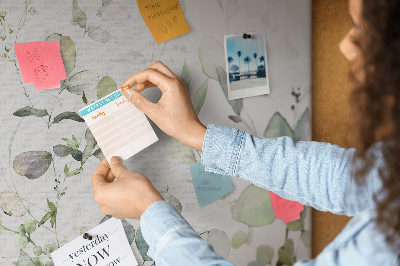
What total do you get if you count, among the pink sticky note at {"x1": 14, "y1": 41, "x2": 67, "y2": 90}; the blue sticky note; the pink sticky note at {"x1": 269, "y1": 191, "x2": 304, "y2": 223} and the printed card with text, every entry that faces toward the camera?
4

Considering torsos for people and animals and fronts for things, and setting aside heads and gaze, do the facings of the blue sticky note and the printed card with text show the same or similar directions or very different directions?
same or similar directions

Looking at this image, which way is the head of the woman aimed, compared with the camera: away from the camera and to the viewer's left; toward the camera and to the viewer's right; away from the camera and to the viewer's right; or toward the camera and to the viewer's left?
away from the camera and to the viewer's left

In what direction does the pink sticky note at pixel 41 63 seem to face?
toward the camera

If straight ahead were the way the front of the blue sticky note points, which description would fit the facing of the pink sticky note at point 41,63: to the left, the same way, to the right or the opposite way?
the same way

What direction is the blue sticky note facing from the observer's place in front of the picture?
facing the viewer

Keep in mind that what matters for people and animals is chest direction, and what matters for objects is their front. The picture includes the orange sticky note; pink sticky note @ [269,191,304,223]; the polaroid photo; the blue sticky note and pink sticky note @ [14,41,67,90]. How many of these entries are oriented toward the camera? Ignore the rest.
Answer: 5

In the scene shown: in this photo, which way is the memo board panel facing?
toward the camera

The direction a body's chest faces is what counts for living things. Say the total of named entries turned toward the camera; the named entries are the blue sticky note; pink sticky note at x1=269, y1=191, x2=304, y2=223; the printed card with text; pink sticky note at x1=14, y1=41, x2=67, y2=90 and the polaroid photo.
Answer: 5
